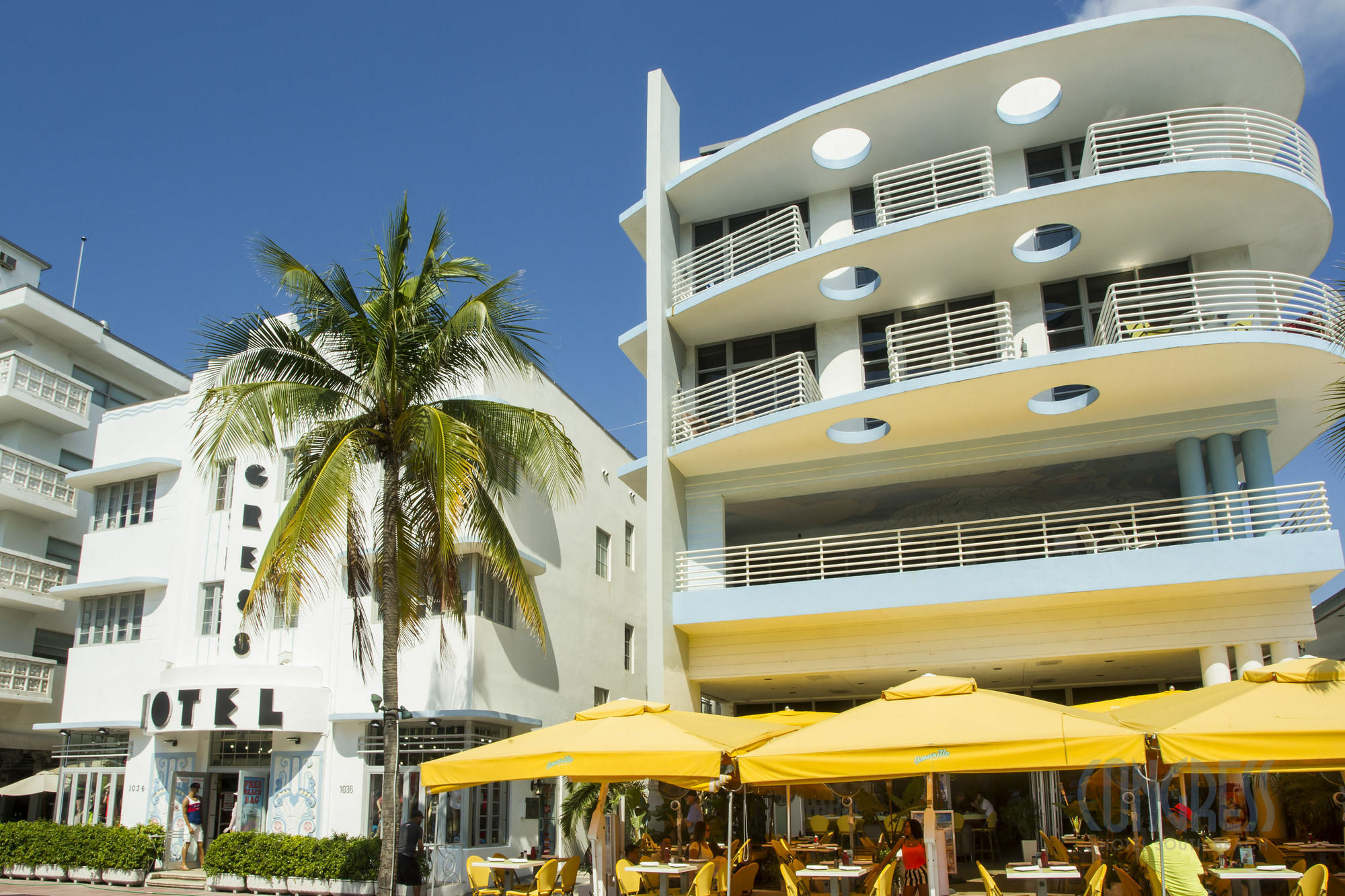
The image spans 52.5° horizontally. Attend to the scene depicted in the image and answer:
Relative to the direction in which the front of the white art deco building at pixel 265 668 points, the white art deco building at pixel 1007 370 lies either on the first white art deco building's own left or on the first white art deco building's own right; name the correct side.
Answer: on the first white art deco building's own left

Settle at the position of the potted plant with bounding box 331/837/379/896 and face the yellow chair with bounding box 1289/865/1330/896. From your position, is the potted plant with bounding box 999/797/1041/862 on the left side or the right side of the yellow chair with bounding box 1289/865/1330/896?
left

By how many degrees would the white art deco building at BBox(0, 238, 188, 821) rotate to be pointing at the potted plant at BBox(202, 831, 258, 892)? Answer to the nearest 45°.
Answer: approximately 45° to its left

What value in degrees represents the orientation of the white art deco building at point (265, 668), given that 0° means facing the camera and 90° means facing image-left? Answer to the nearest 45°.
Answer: approximately 45°

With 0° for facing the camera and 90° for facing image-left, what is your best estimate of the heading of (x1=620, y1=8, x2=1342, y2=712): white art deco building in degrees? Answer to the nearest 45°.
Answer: approximately 45°

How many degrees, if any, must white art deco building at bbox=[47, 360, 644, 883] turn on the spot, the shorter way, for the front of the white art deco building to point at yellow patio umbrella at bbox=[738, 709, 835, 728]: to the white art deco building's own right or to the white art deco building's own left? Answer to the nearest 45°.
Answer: approximately 90° to the white art deco building's own left
